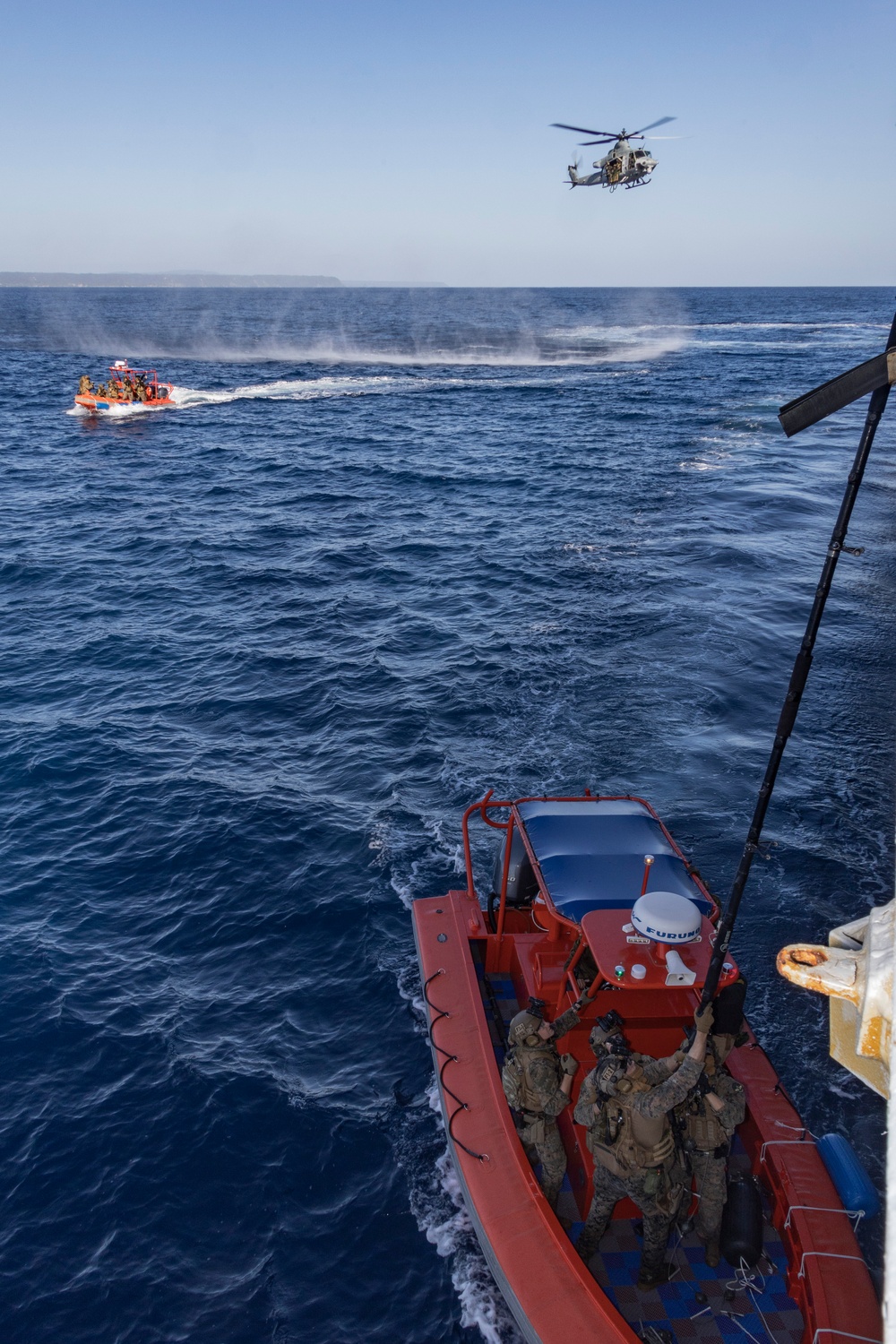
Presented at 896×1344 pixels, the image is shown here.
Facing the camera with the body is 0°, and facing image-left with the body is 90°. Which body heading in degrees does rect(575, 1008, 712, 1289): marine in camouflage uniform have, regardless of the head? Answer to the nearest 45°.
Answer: approximately 225°

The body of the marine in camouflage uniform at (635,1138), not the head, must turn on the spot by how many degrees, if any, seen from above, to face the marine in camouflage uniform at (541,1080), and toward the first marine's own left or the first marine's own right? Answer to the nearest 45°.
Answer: approximately 90° to the first marine's own left

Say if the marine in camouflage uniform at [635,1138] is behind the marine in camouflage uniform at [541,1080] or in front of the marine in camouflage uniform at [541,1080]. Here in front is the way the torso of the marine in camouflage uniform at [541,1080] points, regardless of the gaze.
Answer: in front

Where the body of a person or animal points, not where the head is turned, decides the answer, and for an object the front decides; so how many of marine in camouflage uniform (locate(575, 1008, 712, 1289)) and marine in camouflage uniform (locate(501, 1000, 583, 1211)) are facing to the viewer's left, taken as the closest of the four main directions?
0

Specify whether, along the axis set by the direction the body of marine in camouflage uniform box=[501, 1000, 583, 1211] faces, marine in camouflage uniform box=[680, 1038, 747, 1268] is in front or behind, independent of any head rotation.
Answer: in front

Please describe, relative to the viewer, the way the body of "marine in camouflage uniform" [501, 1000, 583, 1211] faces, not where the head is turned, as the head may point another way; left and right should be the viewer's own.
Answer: facing to the right of the viewer
